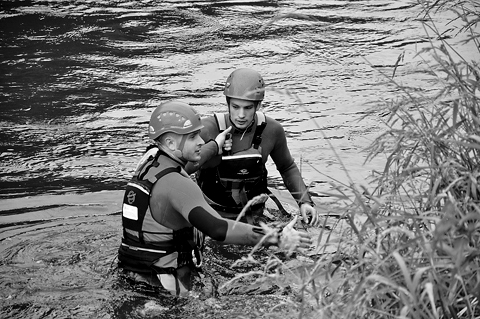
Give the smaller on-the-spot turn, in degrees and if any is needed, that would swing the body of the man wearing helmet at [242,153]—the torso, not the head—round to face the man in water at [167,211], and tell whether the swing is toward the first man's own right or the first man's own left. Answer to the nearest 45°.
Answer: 0° — they already face them

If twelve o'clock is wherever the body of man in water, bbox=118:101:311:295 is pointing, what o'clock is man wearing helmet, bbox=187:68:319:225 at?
The man wearing helmet is roughly at 10 o'clock from the man in water.

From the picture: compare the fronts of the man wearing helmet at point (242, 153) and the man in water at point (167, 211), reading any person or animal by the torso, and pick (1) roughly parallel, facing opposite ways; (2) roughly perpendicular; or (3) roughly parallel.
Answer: roughly perpendicular

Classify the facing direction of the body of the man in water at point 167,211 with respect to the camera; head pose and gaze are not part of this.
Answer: to the viewer's right

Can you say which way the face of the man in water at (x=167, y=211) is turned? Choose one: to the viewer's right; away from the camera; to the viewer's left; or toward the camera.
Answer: to the viewer's right

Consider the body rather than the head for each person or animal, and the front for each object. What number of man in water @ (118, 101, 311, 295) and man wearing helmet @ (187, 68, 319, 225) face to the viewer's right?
1
